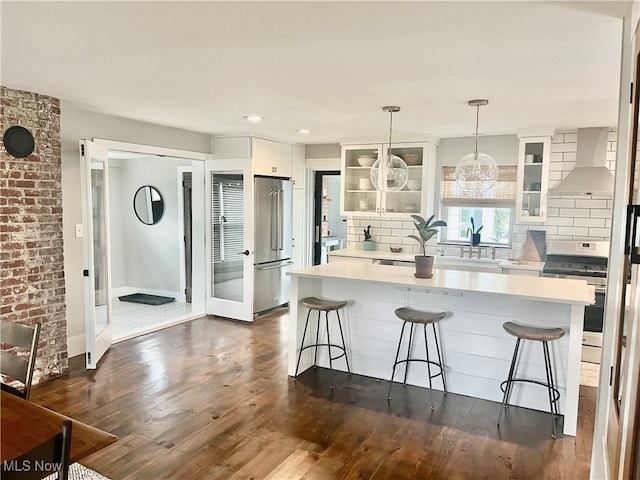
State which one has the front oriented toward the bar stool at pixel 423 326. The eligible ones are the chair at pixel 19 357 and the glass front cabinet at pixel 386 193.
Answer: the glass front cabinet

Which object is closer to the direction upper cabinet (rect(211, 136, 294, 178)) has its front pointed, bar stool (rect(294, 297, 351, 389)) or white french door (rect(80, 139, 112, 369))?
the bar stool

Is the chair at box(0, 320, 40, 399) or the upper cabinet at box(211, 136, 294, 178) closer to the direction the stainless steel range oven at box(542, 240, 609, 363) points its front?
the chair

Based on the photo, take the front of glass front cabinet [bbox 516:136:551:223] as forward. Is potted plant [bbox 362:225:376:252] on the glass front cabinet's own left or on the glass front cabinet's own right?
on the glass front cabinet's own right

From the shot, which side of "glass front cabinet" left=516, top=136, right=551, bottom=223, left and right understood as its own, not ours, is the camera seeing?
front

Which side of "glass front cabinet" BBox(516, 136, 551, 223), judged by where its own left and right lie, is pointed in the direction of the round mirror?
right

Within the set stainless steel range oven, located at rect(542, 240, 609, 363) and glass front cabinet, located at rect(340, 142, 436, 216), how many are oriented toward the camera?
2

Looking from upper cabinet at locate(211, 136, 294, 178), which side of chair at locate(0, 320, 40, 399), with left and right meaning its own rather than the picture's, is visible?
back

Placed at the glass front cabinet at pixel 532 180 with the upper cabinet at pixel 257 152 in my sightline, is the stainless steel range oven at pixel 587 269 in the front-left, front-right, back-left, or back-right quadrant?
back-left

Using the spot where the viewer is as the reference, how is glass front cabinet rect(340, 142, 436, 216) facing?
facing the viewer

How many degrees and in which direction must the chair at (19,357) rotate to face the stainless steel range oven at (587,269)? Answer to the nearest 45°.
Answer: approximately 135° to its left

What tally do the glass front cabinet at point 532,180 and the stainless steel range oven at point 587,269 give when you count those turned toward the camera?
2

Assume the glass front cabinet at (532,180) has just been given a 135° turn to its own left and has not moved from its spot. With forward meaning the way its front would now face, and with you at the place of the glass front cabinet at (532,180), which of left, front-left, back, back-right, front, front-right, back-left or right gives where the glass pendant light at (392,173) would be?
back

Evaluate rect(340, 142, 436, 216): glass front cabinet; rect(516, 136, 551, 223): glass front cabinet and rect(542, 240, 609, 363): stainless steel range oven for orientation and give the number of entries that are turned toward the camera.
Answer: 3

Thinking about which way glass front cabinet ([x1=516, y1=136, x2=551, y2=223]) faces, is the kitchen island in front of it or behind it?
in front

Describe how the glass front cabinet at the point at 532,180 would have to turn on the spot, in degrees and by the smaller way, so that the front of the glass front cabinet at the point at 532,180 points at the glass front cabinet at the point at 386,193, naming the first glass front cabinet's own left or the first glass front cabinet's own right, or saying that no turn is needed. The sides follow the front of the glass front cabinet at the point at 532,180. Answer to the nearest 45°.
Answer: approximately 90° to the first glass front cabinet's own right

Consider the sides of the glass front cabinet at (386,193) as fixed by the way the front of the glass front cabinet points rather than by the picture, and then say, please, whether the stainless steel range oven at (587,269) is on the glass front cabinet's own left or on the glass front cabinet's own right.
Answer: on the glass front cabinet's own left
